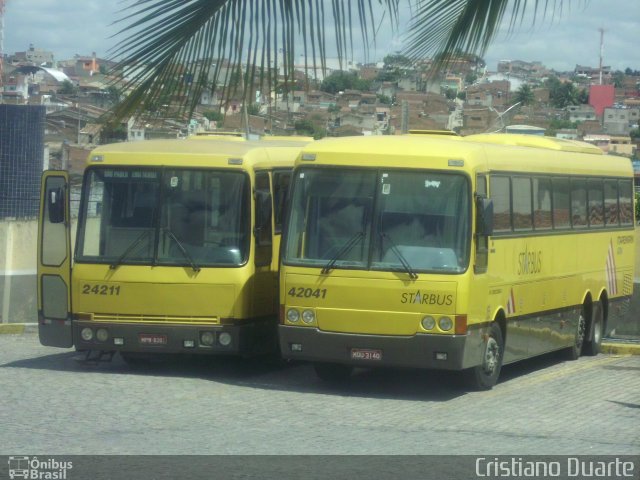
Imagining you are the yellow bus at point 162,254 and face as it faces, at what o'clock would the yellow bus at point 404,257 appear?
the yellow bus at point 404,257 is roughly at 10 o'clock from the yellow bus at point 162,254.

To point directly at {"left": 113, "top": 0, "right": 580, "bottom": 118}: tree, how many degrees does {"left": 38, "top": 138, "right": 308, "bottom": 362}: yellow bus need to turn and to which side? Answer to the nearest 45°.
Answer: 0° — it already faces it

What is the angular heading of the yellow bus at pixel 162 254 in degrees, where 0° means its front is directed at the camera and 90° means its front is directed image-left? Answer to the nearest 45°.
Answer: approximately 0°

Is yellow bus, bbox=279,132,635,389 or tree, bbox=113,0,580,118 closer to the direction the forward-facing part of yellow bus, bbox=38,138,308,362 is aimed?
the tree
